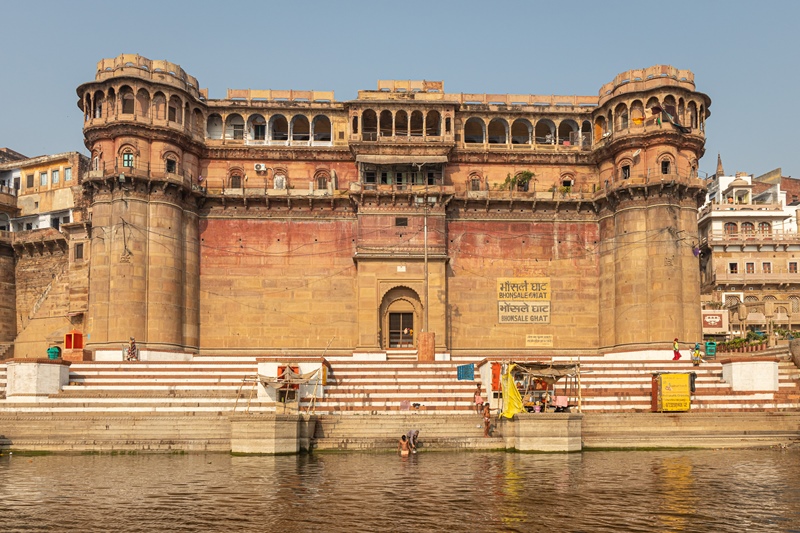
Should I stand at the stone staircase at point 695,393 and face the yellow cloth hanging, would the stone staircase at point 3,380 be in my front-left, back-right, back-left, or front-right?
front-right

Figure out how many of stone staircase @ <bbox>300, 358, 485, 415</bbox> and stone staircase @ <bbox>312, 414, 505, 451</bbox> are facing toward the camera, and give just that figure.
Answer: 2

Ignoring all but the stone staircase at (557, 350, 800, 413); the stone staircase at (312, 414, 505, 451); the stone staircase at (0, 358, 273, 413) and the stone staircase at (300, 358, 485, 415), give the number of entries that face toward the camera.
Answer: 4

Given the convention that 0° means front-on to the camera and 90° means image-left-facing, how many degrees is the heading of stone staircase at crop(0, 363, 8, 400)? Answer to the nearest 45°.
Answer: approximately 0°

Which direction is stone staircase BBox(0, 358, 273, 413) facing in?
toward the camera

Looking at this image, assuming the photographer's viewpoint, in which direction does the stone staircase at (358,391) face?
facing the viewer

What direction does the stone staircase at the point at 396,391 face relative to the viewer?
toward the camera

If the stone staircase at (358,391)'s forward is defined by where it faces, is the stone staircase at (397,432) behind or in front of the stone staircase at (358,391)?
in front

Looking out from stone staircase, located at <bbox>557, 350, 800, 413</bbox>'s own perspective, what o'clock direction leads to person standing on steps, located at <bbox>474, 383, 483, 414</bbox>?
The person standing on steps is roughly at 2 o'clock from the stone staircase.

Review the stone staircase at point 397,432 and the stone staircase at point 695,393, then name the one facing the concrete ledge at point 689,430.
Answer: the stone staircase at point 695,393
